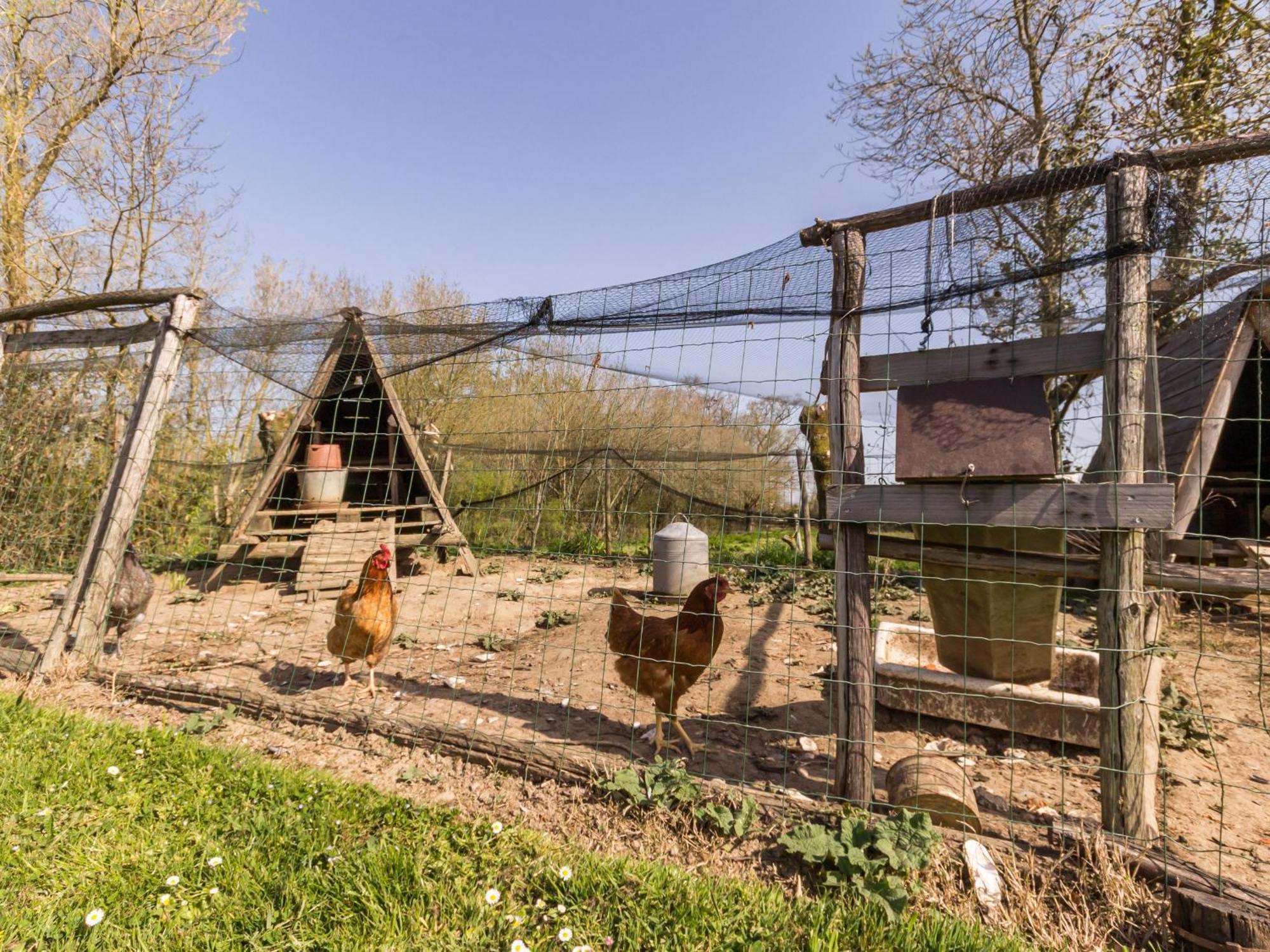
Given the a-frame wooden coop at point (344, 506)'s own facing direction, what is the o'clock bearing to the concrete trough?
The concrete trough is roughly at 11 o'clock from the a-frame wooden coop.

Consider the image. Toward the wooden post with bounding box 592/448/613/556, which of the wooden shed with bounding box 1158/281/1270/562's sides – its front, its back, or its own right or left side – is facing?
right

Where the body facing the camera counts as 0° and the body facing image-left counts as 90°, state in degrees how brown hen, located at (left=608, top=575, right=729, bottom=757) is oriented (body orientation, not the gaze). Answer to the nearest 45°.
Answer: approximately 270°

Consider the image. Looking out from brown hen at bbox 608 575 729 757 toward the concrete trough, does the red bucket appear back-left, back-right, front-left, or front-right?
back-left

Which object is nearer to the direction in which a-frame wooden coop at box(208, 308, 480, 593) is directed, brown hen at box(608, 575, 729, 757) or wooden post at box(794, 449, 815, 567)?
the brown hen

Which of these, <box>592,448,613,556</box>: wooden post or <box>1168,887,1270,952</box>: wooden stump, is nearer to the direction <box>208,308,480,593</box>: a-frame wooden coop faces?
the wooden stump

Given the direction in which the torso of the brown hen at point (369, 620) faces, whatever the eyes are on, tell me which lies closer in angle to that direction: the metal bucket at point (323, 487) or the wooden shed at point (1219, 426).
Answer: the wooden shed

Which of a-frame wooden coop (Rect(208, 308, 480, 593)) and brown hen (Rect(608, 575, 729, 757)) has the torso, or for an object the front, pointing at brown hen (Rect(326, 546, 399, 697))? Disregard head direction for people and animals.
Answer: the a-frame wooden coop

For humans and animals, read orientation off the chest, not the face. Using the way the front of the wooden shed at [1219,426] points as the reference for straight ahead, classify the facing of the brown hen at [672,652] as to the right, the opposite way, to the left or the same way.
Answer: to the left

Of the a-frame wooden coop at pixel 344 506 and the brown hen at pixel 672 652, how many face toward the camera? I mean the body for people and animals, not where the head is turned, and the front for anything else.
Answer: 1
